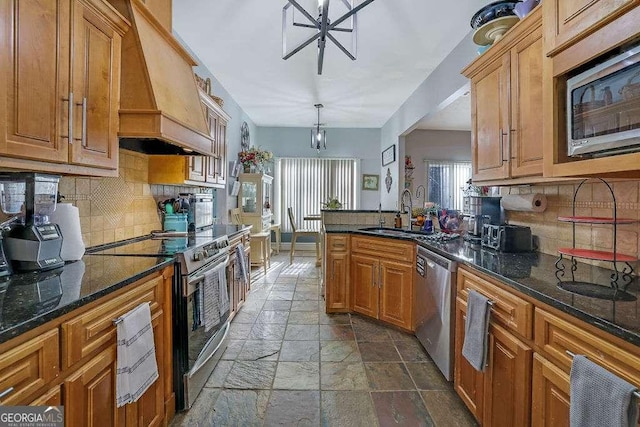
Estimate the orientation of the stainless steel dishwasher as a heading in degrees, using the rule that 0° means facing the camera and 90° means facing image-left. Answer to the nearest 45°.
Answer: approximately 45°

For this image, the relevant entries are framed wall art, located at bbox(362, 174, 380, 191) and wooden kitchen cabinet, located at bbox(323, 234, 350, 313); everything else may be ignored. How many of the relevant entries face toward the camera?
2

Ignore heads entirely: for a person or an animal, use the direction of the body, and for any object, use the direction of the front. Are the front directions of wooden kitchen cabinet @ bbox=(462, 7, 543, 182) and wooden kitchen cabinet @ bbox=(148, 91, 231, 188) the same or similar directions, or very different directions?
very different directions

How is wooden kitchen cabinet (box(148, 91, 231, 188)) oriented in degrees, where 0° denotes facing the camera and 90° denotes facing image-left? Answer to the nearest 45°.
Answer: approximately 270°

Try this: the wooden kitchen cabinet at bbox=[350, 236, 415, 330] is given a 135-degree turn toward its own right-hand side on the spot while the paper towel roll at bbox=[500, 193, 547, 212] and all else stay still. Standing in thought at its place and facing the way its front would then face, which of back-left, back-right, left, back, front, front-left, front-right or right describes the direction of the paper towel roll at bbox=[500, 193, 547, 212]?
back-right

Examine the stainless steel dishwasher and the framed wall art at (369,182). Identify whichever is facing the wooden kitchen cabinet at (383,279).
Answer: the framed wall art

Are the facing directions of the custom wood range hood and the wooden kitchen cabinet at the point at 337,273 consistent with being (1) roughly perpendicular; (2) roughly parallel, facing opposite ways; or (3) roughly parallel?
roughly perpendicular

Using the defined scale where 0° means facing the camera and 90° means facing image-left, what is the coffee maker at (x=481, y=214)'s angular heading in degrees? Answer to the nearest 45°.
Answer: approximately 45°

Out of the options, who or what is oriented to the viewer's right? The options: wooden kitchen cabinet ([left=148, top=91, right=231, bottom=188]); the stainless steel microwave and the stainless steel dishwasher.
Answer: the wooden kitchen cabinet

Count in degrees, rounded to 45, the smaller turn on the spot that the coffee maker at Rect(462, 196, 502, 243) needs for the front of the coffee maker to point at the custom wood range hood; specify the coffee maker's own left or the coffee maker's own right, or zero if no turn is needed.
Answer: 0° — it already faces it

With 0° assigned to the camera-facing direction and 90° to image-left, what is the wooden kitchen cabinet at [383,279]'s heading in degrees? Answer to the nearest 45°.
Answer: approximately 45°

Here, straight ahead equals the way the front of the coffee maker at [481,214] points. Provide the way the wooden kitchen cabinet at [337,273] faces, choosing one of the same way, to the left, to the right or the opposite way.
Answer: to the left
